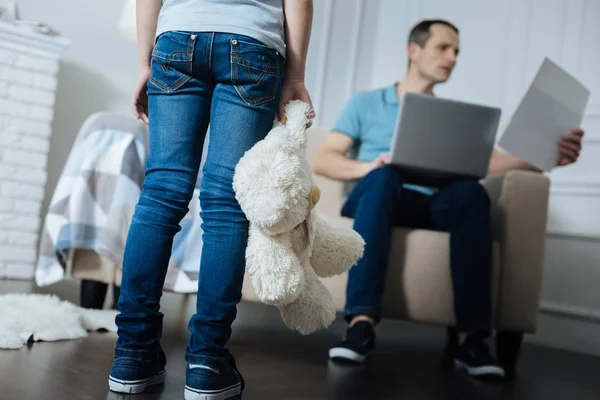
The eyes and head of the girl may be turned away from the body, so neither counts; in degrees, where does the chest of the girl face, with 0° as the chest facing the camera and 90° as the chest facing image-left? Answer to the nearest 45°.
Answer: approximately 180°

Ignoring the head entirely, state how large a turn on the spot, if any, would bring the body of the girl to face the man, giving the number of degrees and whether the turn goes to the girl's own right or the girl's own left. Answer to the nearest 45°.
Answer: approximately 45° to the girl's own right

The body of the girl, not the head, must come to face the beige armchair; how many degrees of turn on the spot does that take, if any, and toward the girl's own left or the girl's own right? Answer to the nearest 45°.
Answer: approximately 45° to the girl's own right

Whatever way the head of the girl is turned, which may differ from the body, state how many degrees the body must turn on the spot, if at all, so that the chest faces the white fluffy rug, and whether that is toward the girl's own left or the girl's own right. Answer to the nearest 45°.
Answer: approximately 45° to the girl's own left
